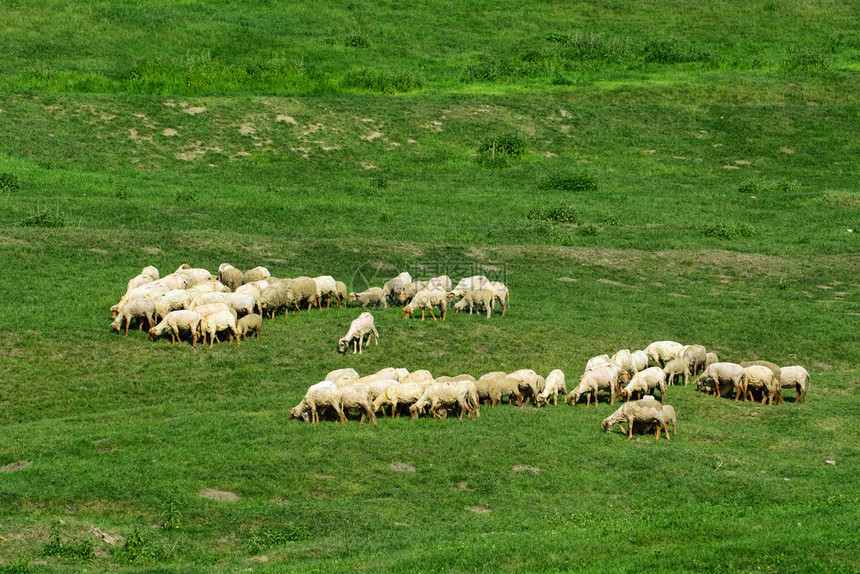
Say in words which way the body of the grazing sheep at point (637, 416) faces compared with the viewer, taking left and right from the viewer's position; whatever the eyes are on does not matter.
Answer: facing to the left of the viewer

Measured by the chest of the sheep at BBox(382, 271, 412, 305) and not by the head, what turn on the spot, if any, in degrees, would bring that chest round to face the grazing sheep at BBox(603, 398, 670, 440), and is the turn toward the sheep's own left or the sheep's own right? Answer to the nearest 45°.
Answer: approximately 90° to the sheep's own left

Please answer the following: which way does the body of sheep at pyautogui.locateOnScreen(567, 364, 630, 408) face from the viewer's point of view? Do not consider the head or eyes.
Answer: to the viewer's left

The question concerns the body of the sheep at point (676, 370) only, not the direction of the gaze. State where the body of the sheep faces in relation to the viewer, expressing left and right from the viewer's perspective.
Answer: facing to the left of the viewer

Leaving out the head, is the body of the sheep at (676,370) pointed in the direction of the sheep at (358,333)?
yes

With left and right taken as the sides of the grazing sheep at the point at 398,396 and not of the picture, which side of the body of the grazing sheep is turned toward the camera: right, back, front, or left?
left

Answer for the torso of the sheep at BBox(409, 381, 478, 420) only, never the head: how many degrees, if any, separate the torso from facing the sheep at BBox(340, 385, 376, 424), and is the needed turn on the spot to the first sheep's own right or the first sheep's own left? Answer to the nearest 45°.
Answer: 0° — it already faces it

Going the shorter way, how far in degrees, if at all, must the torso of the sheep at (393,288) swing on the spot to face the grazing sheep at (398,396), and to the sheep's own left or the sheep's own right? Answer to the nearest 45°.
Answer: approximately 45° to the sheep's own left

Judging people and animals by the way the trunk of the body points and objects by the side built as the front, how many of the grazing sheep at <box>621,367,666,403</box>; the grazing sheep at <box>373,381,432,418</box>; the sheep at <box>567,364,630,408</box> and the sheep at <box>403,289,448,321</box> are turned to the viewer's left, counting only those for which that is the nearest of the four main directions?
4

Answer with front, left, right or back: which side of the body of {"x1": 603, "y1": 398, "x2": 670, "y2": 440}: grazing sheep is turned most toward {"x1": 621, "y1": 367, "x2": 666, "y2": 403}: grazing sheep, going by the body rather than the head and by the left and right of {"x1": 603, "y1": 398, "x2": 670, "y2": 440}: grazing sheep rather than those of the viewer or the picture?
right

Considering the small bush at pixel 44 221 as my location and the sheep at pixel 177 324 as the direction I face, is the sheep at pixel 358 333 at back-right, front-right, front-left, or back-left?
front-left

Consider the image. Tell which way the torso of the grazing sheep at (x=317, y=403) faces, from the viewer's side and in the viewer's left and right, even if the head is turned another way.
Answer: facing to the left of the viewer

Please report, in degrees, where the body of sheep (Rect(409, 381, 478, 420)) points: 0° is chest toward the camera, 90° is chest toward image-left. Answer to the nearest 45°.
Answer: approximately 90°
